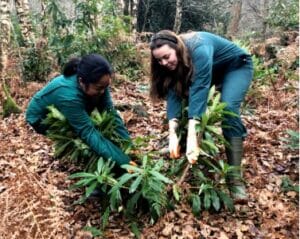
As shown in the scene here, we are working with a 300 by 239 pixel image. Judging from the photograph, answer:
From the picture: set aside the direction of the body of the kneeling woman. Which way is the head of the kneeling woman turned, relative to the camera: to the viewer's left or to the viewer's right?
to the viewer's right

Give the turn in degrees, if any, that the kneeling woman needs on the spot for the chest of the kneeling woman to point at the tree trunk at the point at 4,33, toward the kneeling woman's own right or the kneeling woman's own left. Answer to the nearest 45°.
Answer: approximately 135° to the kneeling woman's own left

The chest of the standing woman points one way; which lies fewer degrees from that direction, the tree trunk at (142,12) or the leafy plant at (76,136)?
the leafy plant

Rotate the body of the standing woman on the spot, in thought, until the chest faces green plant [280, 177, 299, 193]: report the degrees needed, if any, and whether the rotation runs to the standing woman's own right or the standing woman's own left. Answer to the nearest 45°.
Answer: approximately 135° to the standing woman's own left

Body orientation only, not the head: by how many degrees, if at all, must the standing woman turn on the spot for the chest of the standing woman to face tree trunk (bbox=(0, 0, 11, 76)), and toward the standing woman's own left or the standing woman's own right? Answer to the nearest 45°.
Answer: approximately 90° to the standing woman's own right

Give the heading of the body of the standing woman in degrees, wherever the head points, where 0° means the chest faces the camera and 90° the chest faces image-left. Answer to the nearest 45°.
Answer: approximately 45°
